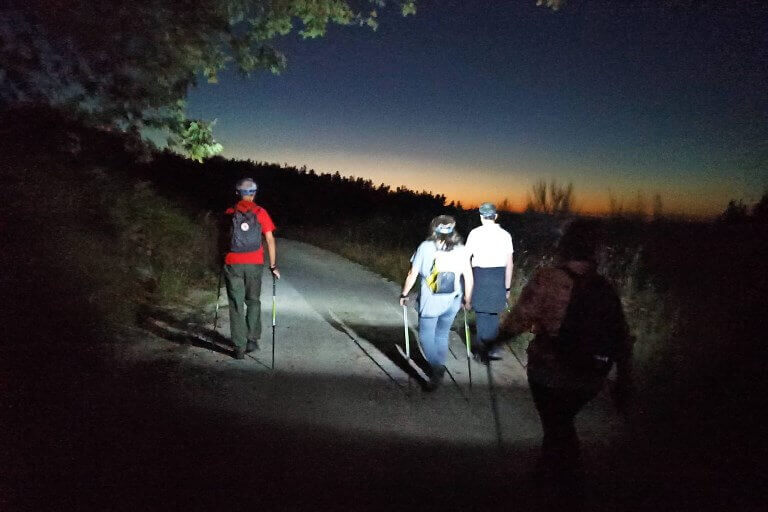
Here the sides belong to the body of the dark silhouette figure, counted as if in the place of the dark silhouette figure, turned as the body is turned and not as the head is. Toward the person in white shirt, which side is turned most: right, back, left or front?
front

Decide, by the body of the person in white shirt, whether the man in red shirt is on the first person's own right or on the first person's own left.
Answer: on the first person's own left

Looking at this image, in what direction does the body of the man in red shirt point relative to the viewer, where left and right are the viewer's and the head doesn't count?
facing away from the viewer

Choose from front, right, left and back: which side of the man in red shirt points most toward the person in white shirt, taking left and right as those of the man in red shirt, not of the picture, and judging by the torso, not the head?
right

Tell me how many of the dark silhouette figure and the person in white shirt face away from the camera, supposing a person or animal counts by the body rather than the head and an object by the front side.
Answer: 2

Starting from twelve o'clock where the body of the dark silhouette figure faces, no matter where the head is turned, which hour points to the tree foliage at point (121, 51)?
The tree foliage is roughly at 10 o'clock from the dark silhouette figure.

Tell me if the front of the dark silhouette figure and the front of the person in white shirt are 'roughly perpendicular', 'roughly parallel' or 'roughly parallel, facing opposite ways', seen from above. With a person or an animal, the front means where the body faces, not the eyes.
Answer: roughly parallel

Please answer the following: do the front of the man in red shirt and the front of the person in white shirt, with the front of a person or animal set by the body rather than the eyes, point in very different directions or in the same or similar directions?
same or similar directions

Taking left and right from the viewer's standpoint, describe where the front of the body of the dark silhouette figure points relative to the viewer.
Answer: facing away from the viewer

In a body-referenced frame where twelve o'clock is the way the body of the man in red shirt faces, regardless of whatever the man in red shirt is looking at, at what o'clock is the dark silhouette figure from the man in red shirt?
The dark silhouette figure is roughly at 5 o'clock from the man in red shirt.

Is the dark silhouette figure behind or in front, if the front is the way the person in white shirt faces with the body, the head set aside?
behind

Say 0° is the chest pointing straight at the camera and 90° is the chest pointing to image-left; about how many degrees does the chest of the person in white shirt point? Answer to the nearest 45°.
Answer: approximately 180°

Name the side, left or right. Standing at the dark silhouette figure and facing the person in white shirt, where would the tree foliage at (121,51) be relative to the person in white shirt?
left

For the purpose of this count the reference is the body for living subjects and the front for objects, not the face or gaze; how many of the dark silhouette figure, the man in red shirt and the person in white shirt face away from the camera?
3

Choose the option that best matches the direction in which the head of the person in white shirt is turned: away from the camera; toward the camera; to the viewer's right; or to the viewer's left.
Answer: away from the camera

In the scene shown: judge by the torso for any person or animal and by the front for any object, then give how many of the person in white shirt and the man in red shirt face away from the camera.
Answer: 2
